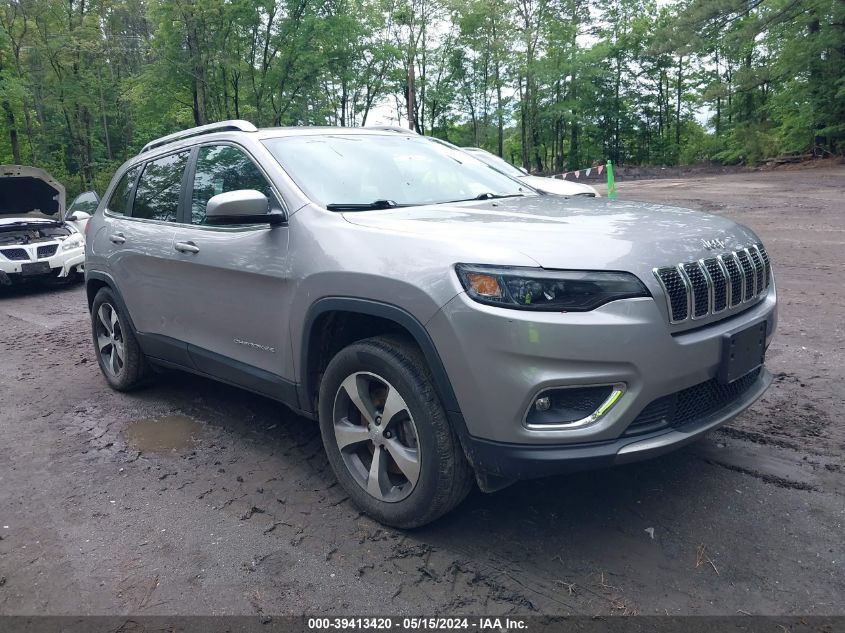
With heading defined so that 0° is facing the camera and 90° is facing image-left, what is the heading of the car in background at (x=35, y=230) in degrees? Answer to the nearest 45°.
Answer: approximately 0°

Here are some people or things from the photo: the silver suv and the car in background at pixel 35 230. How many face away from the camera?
0

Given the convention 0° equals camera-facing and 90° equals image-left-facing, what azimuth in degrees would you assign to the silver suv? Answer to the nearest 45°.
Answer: approximately 315°

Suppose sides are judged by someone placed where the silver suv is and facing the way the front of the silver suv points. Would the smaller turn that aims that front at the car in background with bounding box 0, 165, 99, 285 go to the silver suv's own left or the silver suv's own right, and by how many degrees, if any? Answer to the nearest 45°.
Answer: approximately 180°

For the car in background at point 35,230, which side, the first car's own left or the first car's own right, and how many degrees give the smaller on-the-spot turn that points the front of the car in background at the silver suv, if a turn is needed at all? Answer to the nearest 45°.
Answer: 0° — it already faces it
